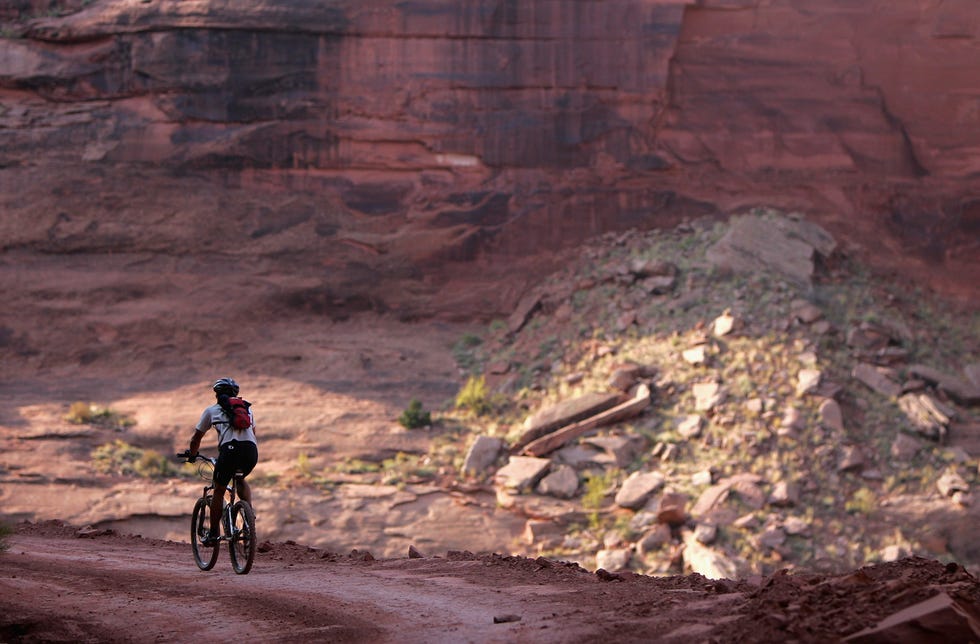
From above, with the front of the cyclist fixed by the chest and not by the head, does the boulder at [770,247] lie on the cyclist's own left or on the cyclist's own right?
on the cyclist's own right

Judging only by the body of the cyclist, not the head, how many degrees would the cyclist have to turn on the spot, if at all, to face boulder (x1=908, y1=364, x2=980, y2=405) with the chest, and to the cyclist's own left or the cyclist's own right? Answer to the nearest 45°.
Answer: approximately 90° to the cyclist's own right

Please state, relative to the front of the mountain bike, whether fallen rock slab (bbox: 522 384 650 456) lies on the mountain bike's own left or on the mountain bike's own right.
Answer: on the mountain bike's own right

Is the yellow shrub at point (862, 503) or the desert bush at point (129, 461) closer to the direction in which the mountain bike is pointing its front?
the desert bush

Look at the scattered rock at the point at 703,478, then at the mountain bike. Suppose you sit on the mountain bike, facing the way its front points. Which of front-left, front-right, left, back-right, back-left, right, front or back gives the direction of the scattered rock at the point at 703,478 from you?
right

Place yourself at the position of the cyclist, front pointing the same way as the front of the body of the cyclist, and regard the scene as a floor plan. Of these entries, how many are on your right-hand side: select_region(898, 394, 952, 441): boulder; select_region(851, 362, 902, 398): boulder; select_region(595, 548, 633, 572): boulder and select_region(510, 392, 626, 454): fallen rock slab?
4

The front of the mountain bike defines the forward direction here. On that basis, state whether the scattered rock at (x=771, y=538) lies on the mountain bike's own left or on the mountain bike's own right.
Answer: on the mountain bike's own right

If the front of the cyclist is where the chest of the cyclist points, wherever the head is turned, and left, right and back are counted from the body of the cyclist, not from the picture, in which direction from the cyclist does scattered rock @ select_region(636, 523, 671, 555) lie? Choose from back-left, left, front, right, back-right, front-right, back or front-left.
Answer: right

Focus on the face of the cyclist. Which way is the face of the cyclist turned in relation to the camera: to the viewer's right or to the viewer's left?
to the viewer's left

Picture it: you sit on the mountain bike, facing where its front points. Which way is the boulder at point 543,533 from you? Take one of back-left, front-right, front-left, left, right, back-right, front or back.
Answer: right

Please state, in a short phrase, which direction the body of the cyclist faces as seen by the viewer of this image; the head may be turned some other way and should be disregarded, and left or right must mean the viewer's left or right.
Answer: facing away from the viewer and to the left of the viewer

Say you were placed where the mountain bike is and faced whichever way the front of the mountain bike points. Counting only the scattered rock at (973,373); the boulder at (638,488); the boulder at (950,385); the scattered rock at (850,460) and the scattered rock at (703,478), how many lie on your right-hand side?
5

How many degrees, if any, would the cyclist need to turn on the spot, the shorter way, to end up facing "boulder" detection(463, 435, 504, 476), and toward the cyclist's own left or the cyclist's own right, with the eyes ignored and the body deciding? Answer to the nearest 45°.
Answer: approximately 90° to the cyclist's own right

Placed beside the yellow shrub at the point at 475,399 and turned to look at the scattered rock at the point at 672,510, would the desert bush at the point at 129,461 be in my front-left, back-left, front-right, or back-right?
back-right

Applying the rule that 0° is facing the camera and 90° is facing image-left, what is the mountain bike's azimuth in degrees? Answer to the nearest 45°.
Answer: approximately 135°

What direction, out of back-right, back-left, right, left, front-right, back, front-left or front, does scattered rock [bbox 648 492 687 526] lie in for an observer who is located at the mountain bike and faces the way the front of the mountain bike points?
right
